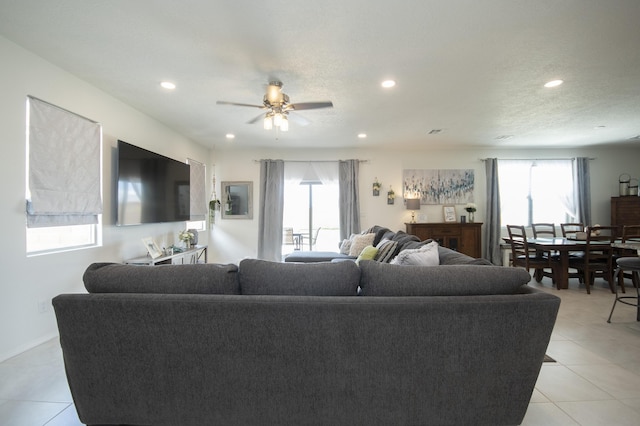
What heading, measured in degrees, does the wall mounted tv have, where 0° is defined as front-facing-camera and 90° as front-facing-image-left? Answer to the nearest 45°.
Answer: approximately 315°

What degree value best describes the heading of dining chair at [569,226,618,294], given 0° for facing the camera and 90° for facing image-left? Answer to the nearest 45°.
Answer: approximately 135°

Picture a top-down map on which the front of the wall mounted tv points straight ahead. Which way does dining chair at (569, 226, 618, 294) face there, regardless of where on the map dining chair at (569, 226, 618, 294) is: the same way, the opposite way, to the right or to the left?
to the left

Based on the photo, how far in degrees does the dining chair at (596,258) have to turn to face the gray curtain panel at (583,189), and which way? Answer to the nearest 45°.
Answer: approximately 45° to its right

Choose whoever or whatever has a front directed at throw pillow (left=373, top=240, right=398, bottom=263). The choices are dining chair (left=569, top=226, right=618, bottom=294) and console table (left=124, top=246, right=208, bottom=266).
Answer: the console table

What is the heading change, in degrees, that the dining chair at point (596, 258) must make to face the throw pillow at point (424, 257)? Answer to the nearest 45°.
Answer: approximately 135° to its left

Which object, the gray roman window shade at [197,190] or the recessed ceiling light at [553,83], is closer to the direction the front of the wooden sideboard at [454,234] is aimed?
the recessed ceiling light

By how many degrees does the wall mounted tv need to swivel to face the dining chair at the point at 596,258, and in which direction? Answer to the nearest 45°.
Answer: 0° — it already faces it

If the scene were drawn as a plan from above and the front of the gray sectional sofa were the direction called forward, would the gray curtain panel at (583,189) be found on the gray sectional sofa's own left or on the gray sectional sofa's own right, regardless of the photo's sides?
on the gray sectional sofa's own right

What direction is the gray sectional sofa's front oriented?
away from the camera

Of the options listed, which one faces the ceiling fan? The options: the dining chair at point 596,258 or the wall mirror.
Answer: the wall mirror

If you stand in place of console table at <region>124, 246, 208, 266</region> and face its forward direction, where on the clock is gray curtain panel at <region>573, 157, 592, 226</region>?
The gray curtain panel is roughly at 11 o'clock from the console table.
